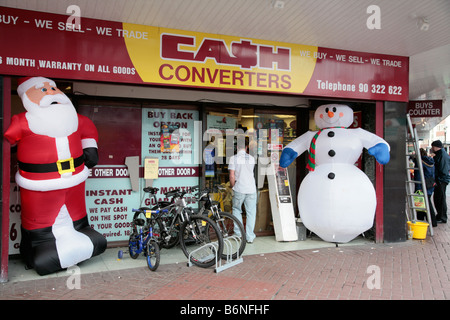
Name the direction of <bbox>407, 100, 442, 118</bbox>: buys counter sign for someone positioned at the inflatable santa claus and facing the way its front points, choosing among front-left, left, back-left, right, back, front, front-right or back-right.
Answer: front-left

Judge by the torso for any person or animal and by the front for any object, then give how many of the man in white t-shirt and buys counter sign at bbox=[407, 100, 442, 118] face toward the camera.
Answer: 1

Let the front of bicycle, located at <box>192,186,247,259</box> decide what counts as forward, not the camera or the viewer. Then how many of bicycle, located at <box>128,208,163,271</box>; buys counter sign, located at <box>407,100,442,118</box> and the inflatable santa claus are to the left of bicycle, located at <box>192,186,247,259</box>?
1

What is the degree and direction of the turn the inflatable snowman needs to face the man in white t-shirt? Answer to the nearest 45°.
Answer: approximately 90° to its right

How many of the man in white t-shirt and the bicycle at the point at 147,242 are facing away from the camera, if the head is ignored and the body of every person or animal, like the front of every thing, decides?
1

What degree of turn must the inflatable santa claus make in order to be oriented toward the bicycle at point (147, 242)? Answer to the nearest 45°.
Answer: approximately 45° to its left

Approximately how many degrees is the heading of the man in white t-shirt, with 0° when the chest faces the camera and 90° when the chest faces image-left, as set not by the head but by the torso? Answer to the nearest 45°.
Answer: approximately 180°

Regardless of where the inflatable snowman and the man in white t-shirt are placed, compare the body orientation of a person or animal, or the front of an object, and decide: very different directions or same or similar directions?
very different directions
